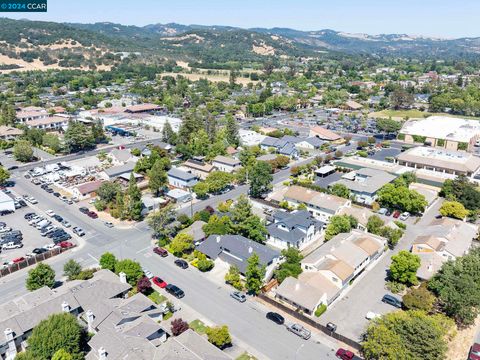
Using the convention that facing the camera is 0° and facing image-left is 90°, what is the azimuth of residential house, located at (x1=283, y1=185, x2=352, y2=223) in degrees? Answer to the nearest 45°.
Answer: approximately 45°
